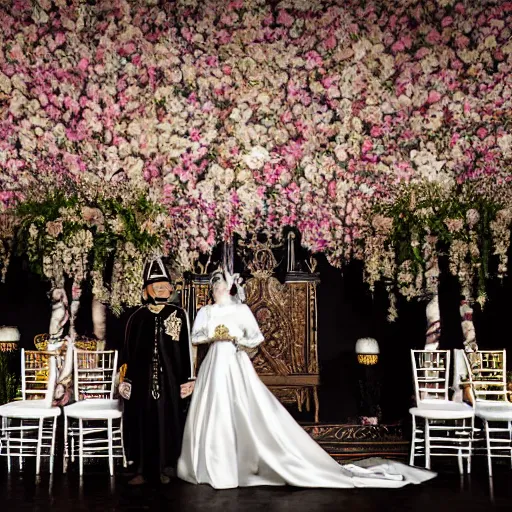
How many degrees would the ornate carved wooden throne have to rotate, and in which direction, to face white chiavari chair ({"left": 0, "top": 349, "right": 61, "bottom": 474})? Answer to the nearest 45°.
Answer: approximately 45° to its right

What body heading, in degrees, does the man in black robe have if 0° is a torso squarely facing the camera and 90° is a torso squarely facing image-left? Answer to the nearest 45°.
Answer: approximately 0°

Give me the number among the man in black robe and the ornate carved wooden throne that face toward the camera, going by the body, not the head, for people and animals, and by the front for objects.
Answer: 2

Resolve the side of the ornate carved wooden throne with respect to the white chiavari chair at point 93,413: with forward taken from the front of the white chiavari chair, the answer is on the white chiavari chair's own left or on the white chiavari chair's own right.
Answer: on the white chiavari chair's own left

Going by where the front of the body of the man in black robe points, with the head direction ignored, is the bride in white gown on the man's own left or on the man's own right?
on the man's own left

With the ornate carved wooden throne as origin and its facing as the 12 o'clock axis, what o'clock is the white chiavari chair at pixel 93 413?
The white chiavari chair is roughly at 2 o'clock from the ornate carved wooden throne.

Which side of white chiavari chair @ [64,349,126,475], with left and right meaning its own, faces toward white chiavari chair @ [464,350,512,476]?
left

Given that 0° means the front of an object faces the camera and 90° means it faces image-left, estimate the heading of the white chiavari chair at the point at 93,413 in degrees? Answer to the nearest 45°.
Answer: approximately 0°
